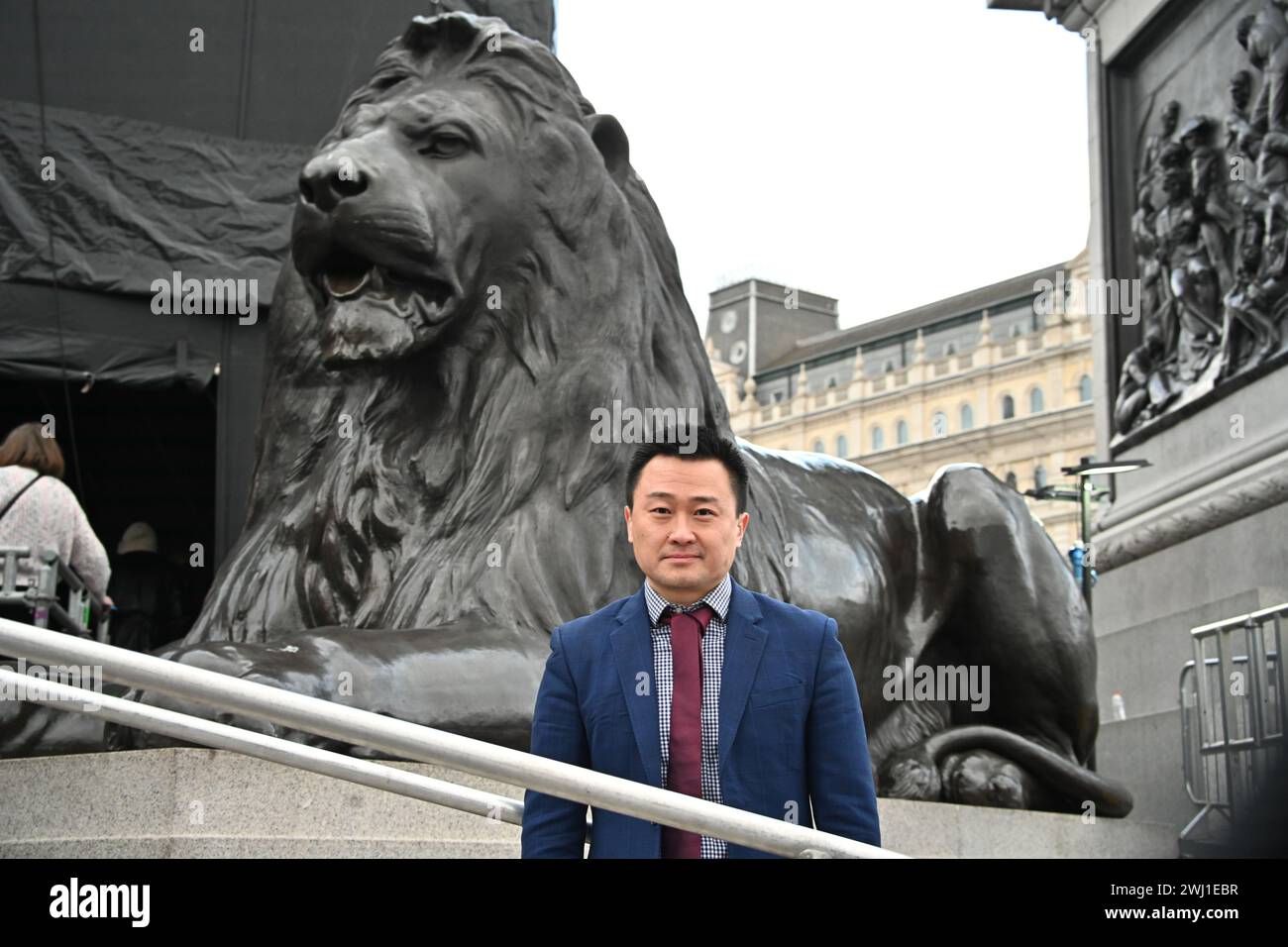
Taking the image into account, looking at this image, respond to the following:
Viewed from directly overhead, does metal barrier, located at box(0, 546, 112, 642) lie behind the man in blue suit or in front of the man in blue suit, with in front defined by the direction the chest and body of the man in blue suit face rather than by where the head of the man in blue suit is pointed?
behind

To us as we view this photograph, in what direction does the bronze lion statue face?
facing the viewer and to the left of the viewer

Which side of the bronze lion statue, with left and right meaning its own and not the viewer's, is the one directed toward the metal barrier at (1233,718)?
back

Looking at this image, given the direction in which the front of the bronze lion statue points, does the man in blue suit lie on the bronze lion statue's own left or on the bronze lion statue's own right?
on the bronze lion statue's own left

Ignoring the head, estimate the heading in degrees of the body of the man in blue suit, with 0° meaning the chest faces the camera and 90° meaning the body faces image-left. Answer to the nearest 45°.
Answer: approximately 0°
